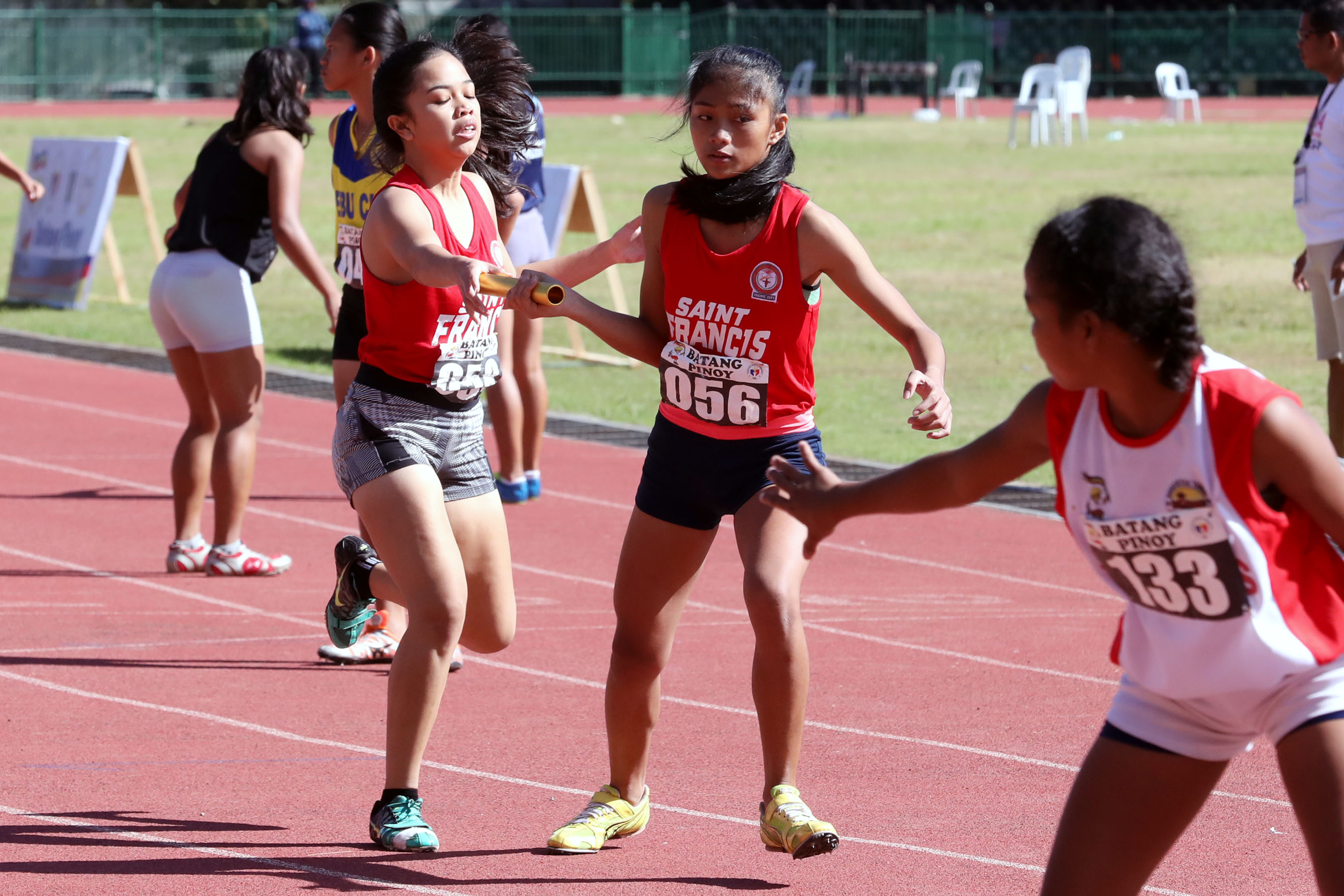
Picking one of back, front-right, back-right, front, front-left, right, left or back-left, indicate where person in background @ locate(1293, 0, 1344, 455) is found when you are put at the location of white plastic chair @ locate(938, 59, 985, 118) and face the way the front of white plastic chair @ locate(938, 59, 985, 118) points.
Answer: front-left

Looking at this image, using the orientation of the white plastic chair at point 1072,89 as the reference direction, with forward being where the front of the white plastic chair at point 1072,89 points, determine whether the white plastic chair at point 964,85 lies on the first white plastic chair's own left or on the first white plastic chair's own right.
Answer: on the first white plastic chair's own right

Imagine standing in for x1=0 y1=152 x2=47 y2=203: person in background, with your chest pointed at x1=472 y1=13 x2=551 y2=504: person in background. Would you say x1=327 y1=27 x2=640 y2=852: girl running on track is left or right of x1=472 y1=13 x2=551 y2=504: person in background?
right

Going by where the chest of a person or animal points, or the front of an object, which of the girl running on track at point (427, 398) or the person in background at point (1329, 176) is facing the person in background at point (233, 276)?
the person in background at point (1329, 176)

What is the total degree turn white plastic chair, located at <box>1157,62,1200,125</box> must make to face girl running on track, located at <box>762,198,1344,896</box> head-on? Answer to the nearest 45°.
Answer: approximately 45° to its right

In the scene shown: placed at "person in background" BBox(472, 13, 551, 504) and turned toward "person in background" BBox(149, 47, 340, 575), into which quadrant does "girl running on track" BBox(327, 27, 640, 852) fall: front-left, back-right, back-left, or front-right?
front-left

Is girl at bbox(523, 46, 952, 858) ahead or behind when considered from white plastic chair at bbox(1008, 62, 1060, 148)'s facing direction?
ahead

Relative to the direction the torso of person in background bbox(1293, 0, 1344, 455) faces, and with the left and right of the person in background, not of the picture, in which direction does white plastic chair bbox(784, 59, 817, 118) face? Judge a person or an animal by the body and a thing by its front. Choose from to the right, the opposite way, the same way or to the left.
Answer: the same way

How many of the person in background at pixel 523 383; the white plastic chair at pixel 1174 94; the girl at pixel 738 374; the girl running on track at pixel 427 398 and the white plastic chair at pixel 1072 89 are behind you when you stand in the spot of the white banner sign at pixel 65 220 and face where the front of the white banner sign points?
2

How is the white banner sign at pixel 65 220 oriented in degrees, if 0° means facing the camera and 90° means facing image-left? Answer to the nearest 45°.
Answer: approximately 45°

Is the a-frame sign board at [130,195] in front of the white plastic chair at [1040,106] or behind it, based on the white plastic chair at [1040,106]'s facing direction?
in front

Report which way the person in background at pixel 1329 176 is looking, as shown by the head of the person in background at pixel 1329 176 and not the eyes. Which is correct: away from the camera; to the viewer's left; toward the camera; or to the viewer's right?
to the viewer's left

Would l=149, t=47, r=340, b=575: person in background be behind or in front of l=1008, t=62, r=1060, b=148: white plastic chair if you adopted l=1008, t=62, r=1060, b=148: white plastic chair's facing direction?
in front

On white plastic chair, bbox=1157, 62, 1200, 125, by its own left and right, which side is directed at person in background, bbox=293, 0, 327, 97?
back

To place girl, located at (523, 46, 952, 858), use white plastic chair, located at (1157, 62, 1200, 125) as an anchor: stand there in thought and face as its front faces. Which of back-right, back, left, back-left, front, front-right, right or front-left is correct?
front-right

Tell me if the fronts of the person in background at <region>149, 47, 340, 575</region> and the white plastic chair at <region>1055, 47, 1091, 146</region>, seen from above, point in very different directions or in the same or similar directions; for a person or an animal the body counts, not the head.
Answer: very different directions
